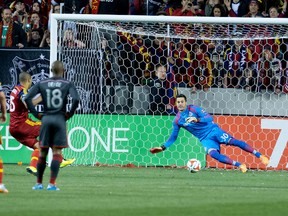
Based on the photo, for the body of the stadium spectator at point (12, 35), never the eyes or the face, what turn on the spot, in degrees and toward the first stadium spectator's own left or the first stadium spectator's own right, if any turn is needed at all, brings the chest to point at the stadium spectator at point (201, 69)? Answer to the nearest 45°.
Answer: approximately 45° to the first stadium spectator's own left

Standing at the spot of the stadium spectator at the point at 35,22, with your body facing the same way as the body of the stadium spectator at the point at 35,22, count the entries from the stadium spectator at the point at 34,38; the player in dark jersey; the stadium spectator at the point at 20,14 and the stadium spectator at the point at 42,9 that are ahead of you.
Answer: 2

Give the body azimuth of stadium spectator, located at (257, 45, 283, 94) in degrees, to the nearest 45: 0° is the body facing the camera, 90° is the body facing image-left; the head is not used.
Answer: approximately 0°

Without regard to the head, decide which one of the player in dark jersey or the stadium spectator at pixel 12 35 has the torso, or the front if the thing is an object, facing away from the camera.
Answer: the player in dark jersey

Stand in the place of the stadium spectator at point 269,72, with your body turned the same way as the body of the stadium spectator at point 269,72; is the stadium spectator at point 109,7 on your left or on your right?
on your right

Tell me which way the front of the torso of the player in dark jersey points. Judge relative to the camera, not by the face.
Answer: away from the camera

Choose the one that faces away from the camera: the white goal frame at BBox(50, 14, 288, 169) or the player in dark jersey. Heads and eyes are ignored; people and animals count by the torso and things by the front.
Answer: the player in dark jersey

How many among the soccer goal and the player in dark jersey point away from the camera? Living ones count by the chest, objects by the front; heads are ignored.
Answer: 1

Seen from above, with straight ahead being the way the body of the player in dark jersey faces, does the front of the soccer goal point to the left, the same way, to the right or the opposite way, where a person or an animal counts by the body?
the opposite way
